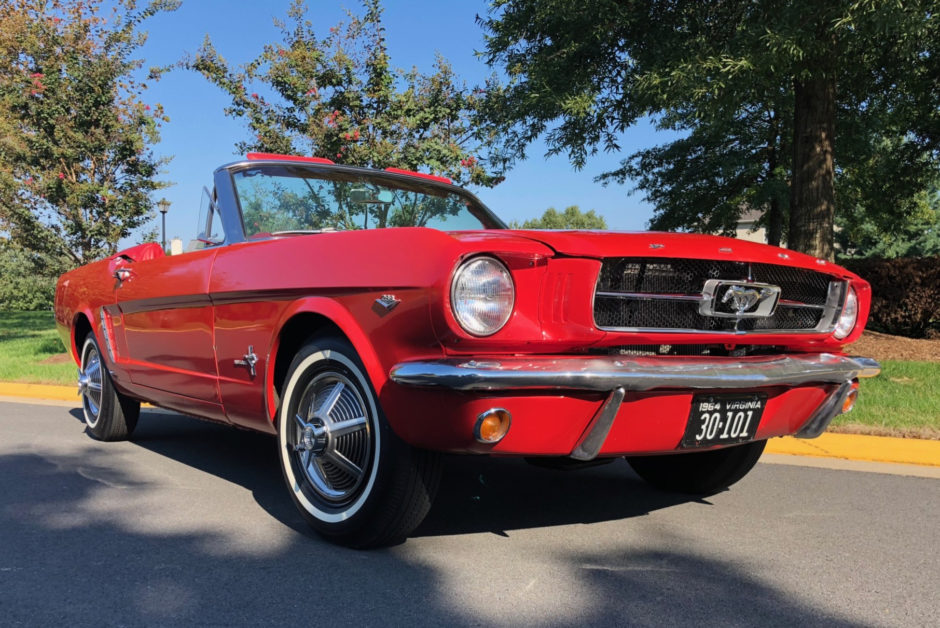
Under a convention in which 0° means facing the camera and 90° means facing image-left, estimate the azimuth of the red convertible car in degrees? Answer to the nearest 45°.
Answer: approximately 315°

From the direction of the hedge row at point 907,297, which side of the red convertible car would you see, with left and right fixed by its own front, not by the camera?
left

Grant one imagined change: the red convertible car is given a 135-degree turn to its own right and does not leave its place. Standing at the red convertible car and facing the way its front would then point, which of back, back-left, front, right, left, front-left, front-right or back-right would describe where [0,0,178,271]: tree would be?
front-right

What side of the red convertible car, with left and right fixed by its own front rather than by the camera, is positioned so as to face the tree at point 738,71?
left
